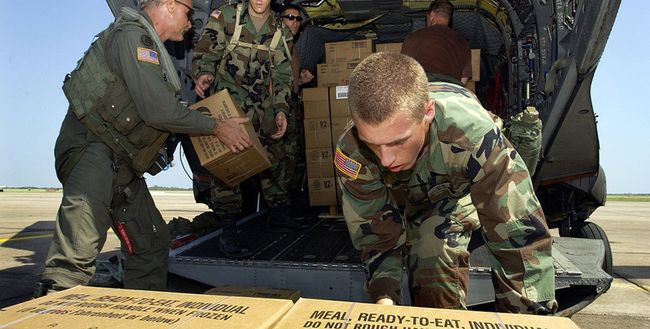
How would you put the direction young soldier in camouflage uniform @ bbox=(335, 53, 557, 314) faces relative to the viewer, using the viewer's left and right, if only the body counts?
facing the viewer and to the left of the viewer

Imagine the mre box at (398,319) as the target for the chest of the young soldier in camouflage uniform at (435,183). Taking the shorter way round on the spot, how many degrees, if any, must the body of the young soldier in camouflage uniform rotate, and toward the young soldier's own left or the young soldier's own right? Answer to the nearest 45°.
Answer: approximately 45° to the young soldier's own left

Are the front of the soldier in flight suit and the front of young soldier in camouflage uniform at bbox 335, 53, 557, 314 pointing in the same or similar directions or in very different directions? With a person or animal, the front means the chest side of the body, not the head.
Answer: very different directions

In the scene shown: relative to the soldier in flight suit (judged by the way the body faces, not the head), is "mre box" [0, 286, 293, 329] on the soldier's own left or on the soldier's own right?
on the soldier's own right

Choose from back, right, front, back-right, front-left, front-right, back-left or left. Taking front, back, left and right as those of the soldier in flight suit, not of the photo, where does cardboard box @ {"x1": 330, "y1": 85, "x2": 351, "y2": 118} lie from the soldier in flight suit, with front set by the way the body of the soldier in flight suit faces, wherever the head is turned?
front-left

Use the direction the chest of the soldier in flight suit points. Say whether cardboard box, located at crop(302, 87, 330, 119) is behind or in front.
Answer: in front

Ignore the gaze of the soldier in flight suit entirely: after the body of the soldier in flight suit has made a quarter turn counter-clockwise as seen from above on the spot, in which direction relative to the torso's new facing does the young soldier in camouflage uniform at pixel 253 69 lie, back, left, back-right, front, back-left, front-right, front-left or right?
front-right

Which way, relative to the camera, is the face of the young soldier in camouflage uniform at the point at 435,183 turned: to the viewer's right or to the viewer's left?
to the viewer's left

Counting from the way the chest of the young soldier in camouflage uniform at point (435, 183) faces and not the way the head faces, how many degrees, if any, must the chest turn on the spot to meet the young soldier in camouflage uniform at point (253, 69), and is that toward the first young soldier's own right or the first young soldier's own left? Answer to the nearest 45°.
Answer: approximately 90° to the first young soldier's own right

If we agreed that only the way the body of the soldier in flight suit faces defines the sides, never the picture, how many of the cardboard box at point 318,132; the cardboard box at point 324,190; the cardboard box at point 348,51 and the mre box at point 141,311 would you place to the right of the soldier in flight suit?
1

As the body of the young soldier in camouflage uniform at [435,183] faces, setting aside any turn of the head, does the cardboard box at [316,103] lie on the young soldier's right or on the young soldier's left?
on the young soldier's right

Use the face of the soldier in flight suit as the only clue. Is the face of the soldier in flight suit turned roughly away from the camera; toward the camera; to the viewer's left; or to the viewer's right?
to the viewer's right

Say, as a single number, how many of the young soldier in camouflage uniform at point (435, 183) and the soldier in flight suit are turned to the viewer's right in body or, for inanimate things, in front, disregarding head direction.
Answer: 1

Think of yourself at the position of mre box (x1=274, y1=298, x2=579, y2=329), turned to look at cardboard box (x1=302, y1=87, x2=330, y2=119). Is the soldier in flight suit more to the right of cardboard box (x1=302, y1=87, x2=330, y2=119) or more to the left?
left

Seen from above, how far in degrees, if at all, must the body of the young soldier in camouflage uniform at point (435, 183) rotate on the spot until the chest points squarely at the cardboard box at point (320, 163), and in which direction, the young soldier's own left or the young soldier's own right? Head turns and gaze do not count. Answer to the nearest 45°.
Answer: approximately 135° to the young soldier's own right

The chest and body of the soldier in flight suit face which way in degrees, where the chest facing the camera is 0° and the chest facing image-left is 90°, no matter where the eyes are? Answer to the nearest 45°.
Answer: approximately 270°
